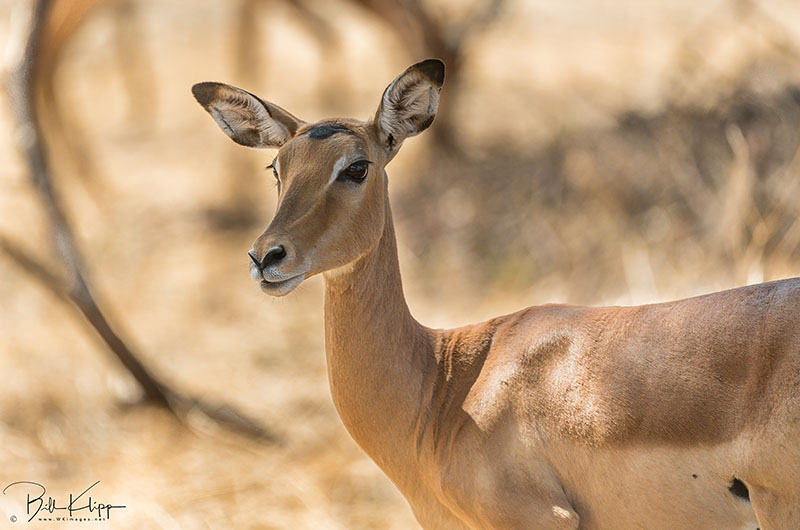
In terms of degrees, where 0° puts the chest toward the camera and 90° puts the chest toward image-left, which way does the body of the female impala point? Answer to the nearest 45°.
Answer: approximately 90°

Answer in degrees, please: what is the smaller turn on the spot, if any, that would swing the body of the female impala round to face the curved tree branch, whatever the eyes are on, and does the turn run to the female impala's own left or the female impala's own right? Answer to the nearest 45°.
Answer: approximately 45° to the female impala's own right
